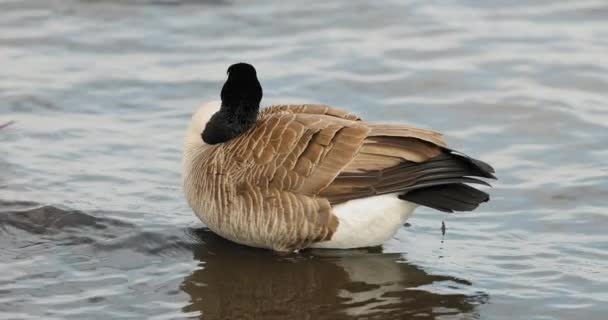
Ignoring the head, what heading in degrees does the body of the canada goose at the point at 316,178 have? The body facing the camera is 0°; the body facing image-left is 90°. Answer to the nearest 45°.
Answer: approximately 90°
